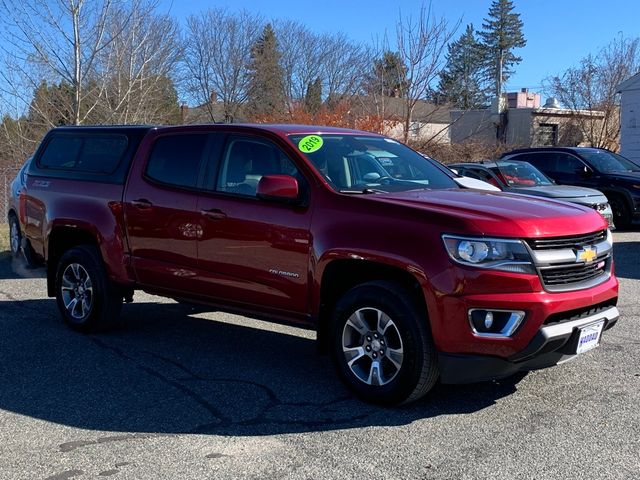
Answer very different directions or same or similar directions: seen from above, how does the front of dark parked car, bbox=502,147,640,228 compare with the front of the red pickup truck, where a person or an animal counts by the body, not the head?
same or similar directions

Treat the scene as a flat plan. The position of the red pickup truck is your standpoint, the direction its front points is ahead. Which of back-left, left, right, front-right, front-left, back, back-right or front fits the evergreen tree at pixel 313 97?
back-left

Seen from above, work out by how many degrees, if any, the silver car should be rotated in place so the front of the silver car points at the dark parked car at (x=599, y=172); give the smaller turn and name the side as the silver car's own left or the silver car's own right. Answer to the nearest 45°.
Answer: approximately 90° to the silver car's own left

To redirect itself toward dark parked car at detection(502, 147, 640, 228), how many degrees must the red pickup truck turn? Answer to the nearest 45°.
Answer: approximately 90° to its left

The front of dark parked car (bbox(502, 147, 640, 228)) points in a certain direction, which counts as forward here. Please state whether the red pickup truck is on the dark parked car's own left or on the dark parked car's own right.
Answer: on the dark parked car's own right

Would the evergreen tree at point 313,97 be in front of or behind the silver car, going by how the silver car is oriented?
behind

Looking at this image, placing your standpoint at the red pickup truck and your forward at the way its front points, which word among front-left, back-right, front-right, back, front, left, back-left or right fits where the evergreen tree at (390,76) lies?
back-left

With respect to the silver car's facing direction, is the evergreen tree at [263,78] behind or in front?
behind

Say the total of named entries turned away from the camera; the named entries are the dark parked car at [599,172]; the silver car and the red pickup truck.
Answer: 0

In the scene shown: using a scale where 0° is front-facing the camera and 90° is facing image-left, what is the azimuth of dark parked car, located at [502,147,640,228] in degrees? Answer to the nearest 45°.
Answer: approximately 315°

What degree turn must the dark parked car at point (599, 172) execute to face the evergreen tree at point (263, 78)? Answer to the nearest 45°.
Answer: approximately 180°

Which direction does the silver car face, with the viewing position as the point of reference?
facing the viewer and to the right of the viewer

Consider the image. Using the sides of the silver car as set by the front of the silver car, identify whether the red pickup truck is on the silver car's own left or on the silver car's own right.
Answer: on the silver car's own right

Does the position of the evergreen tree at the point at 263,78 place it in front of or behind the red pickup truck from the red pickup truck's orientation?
behind
